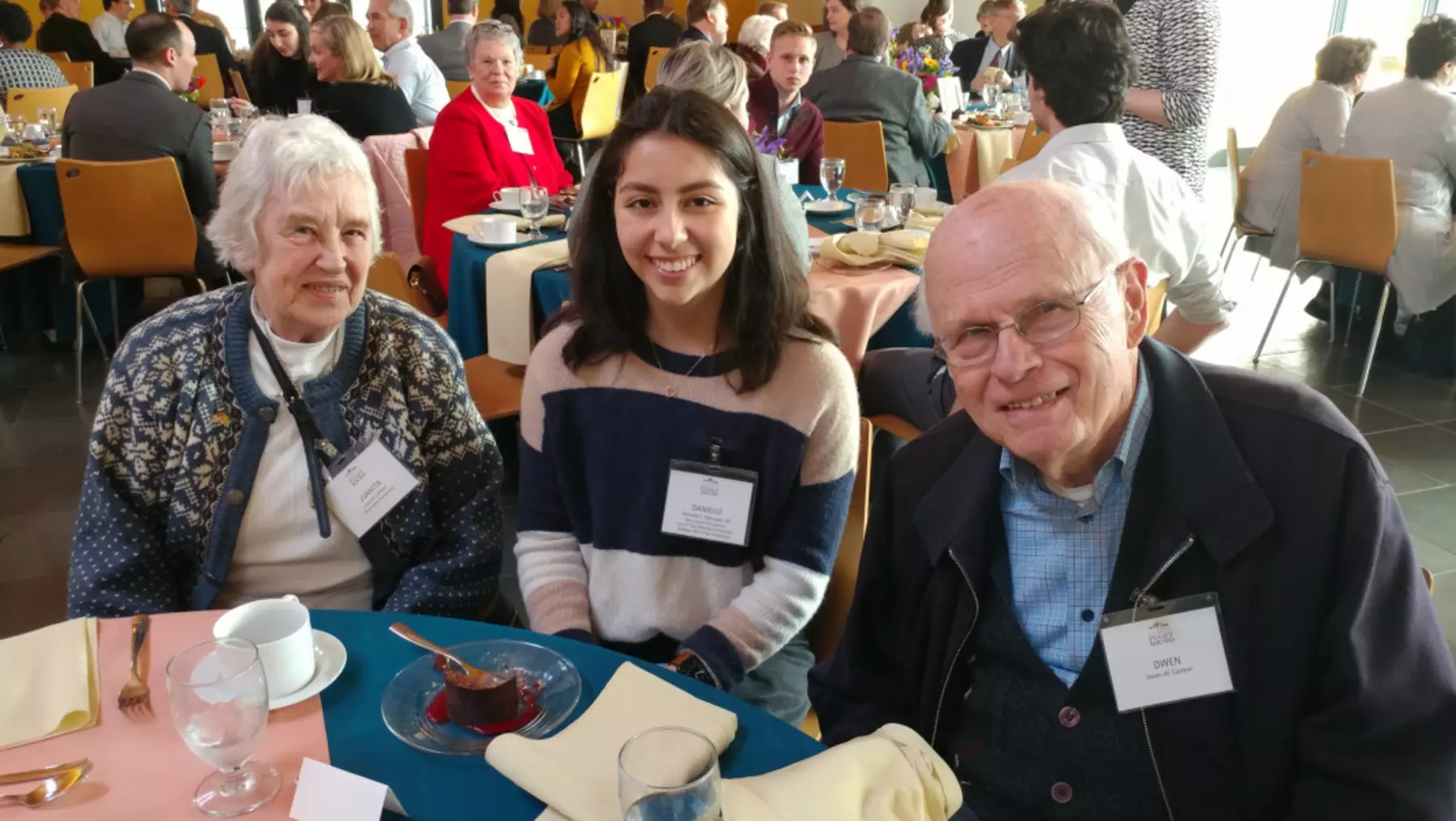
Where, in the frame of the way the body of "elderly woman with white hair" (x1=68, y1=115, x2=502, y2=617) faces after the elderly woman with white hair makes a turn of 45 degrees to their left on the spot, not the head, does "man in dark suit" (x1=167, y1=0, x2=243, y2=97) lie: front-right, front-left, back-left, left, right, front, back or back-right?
back-left

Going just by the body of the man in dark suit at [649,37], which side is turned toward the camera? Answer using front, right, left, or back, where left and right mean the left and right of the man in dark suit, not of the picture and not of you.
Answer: back

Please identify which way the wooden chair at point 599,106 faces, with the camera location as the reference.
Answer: facing away from the viewer and to the left of the viewer

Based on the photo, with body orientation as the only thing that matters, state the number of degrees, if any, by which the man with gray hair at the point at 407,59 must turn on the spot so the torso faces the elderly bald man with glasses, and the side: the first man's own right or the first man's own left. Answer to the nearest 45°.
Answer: approximately 90° to the first man's own left

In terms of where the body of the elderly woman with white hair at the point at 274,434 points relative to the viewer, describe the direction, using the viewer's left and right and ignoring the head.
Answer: facing the viewer

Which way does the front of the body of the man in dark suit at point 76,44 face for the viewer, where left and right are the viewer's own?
facing away from the viewer and to the right of the viewer

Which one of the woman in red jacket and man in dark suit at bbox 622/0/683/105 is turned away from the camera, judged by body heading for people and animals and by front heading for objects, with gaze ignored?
the man in dark suit

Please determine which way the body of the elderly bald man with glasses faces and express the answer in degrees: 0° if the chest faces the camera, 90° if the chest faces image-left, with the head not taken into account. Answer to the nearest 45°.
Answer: approximately 45°

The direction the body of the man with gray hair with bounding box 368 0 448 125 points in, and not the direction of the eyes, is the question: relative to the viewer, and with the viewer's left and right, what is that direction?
facing to the left of the viewer

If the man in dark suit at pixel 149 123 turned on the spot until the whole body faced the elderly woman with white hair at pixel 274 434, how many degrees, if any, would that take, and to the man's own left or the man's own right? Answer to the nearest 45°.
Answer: approximately 135° to the man's own right

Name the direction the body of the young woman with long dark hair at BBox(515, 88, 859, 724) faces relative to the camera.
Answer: toward the camera

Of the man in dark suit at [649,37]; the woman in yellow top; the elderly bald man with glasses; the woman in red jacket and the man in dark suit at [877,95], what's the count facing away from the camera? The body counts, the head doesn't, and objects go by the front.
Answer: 2

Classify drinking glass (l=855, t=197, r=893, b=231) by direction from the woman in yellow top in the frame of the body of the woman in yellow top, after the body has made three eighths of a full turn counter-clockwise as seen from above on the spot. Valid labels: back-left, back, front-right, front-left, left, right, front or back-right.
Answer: front-right

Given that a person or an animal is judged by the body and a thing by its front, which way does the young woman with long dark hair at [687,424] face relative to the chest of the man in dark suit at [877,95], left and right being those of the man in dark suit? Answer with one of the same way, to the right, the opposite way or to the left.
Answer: the opposite way
